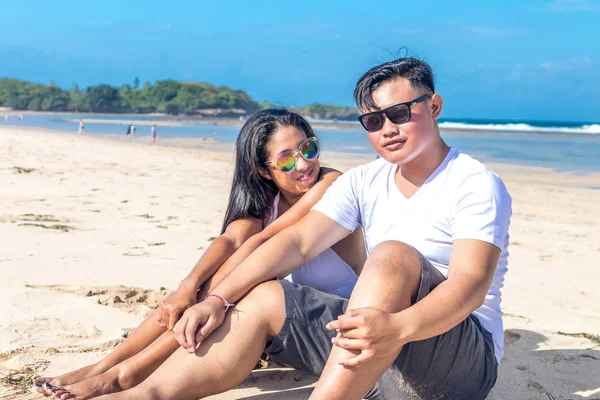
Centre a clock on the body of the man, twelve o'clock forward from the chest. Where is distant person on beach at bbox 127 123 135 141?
The distant person on beach is roughly at 4 o'clock from the man.

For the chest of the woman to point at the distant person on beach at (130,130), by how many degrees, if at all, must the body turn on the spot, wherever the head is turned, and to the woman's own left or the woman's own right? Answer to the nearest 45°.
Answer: approximately 135° to the woman's own right

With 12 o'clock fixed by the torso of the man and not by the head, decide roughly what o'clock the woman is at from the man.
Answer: The woman is roughly at 3 o'clock from the man.

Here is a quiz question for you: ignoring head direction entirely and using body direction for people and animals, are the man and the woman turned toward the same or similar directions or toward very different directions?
same or similar directions

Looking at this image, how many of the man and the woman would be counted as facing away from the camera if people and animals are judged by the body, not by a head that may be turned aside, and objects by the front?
0

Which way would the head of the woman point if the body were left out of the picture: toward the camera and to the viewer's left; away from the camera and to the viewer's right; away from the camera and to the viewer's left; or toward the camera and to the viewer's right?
toward the camera and to the viewer's right

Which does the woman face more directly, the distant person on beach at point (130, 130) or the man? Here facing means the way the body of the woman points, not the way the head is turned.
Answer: the man

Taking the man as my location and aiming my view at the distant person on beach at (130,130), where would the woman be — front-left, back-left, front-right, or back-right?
front-left

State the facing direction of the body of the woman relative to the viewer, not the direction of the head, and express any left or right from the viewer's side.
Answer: facing the viewer and to the left of the viewer
